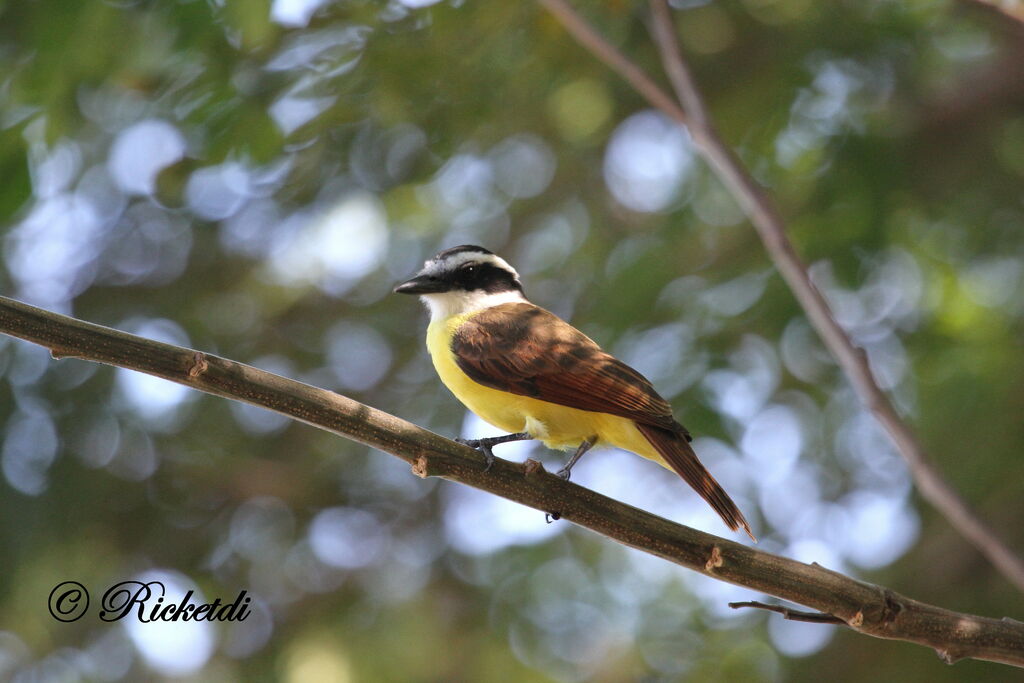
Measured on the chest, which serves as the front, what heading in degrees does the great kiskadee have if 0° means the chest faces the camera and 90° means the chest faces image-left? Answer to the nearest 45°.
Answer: approximately 90°
